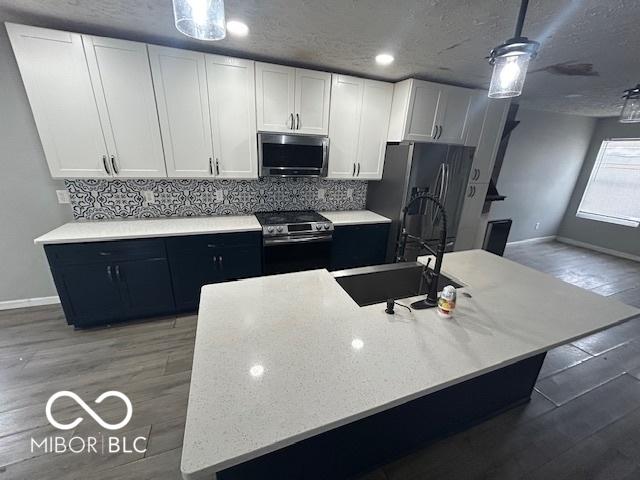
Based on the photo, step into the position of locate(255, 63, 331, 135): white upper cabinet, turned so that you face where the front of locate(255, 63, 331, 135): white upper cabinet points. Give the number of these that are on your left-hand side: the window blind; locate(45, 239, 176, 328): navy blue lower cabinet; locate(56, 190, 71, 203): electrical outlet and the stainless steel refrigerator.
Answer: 2

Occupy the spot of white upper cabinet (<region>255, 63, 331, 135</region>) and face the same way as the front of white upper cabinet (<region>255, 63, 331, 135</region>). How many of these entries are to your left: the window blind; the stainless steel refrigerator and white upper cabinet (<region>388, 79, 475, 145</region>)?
3

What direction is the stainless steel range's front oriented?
toward the camera

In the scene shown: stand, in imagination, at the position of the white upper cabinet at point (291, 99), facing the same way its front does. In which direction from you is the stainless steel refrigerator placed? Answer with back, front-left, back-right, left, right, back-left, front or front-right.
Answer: left

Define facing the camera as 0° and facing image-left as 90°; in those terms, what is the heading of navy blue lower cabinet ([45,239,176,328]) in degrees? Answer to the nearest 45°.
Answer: approximately 0°

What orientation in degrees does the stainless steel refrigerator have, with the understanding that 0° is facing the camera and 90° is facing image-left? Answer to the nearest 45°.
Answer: approximately 315°

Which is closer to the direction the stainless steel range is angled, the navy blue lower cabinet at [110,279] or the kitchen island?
the kitchen island

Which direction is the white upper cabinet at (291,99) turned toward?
toward the camera

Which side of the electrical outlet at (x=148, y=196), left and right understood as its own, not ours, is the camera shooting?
front

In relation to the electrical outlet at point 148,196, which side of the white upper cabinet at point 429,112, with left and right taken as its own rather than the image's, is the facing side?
right

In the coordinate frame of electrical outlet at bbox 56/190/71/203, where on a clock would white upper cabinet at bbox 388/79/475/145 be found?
The white upper cabinet is roughly at 10 o'clock from the electrical outlet.

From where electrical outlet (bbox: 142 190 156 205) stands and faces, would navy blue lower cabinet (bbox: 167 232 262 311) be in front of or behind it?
in front

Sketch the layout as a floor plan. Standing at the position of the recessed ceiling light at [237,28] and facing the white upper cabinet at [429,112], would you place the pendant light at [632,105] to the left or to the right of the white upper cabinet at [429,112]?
right

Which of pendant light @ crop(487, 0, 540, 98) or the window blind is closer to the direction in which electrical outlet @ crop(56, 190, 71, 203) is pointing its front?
the pendant light
